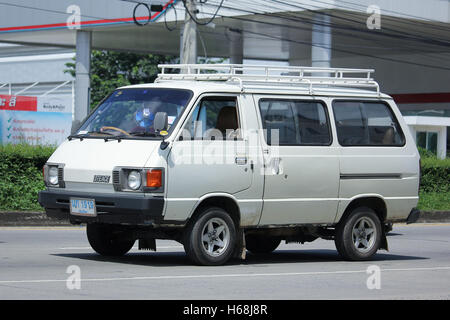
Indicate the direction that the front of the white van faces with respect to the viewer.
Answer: facing the viewer and to the left of the viewer

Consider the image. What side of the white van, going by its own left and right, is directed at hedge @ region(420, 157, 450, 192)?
back

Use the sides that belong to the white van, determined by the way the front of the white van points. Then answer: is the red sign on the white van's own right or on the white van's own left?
on the white van's own right
